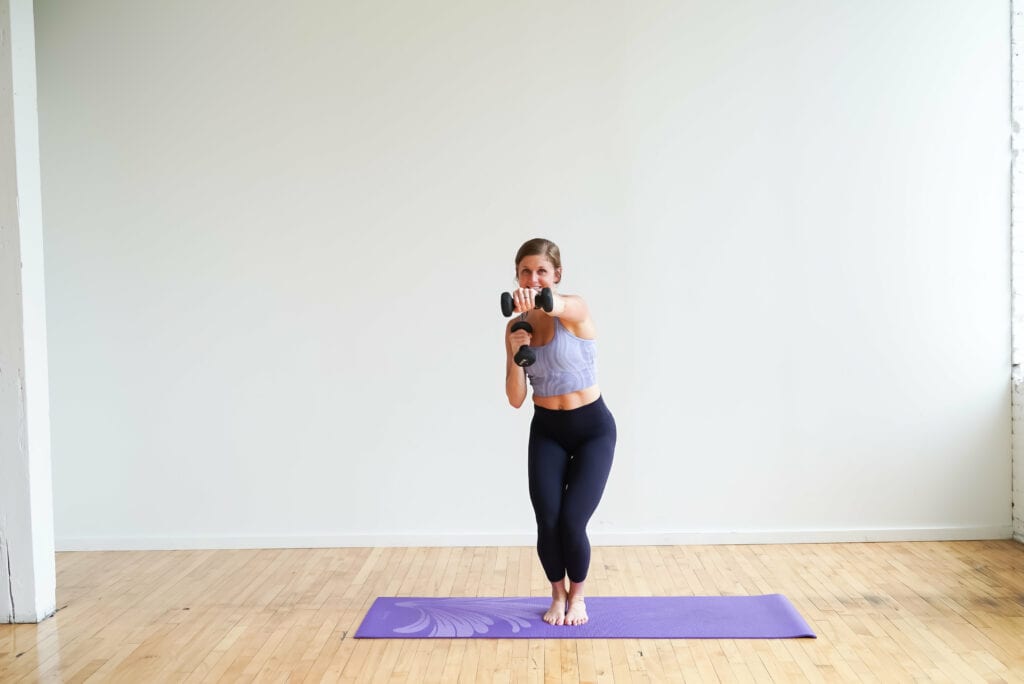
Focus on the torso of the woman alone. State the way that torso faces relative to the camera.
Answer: toward the camera

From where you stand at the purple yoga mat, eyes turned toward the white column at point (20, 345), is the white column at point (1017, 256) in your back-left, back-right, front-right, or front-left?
back-right

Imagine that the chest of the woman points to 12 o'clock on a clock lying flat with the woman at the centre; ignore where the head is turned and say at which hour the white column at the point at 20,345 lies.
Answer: The white column is roughly at 3 o'clock from the woman.

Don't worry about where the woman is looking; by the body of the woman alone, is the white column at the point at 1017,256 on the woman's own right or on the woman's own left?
on the woman's own left
